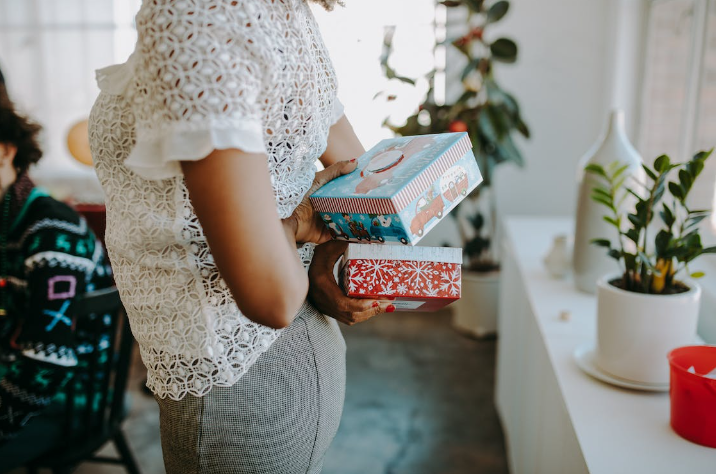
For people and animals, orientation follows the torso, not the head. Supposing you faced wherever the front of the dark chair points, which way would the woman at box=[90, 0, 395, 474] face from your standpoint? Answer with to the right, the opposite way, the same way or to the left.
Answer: the opposite way

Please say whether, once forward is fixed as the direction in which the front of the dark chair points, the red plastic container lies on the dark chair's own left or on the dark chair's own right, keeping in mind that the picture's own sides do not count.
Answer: on the dark chair's own left

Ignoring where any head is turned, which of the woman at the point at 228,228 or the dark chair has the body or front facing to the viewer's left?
the dark chair

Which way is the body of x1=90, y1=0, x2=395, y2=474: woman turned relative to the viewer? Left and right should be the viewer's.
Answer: facing to the right of the viewer

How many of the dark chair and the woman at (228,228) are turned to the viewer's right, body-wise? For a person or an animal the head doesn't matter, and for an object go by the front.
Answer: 1

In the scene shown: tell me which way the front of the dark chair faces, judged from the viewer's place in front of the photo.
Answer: facing to the left of the viewer

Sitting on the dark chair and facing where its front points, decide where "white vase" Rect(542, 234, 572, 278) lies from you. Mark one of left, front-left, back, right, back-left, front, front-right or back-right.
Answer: back
